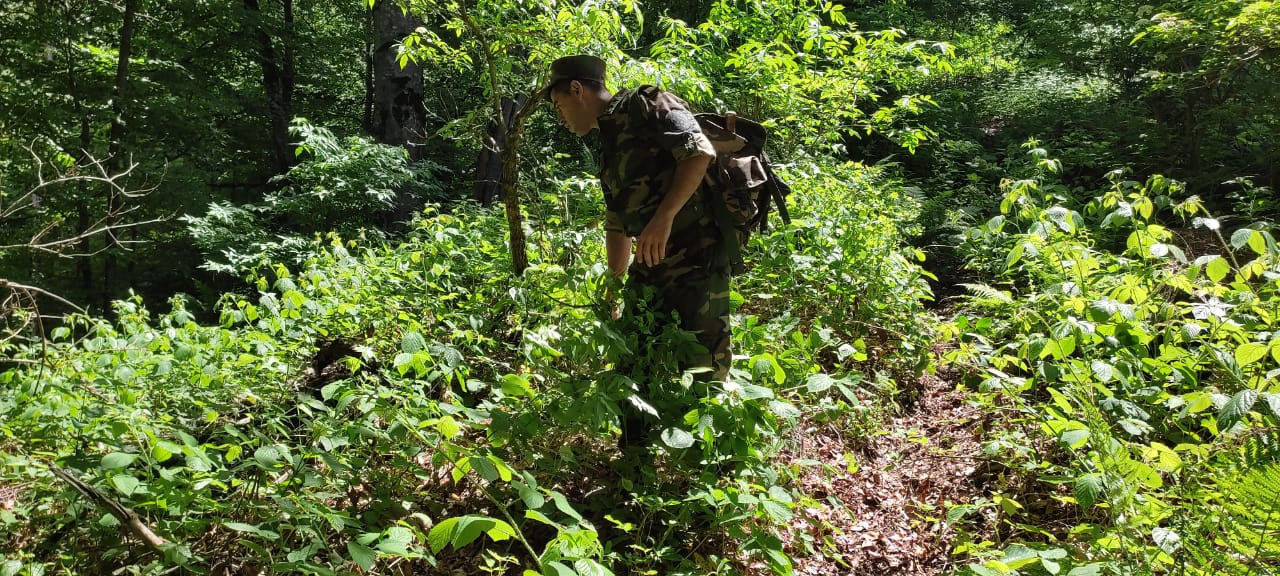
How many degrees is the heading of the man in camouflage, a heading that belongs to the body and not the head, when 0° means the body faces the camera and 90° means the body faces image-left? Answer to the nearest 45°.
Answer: approximately 90°

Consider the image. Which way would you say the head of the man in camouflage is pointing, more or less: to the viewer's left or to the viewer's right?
to the viewer's left

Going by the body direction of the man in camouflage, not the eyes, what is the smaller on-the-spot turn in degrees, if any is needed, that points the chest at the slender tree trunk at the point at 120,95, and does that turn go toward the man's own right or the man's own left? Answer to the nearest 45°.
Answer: approximately 45° to the man's own right

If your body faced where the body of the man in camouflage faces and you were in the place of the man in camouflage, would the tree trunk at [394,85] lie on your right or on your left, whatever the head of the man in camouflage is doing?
on your right

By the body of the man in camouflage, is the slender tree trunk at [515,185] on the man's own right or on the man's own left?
on the man's own right

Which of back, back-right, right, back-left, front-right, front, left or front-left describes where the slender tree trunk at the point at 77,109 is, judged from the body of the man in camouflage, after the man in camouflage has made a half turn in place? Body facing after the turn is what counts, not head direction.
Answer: back-left

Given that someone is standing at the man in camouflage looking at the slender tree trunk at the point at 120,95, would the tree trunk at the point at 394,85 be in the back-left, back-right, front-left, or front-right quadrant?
front-right
